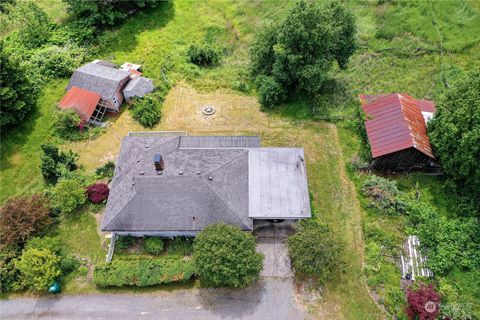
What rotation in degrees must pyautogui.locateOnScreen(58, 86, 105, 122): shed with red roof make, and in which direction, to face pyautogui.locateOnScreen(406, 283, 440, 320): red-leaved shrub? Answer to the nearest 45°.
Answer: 0° — it already faces it

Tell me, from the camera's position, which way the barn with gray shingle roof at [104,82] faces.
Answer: facing the viewer and to the right of the viewer

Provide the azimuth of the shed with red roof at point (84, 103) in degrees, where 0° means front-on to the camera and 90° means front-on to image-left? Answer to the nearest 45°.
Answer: approximately 315°

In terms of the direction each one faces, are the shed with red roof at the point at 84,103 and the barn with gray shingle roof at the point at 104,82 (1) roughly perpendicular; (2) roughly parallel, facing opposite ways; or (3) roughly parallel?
roughly parallel

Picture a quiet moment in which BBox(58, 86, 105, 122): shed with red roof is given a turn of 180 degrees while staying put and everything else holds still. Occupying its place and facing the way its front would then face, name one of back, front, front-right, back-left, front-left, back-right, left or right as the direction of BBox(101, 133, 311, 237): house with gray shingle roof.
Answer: back

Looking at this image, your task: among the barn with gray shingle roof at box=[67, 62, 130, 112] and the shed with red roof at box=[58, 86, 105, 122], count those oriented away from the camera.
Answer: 0
